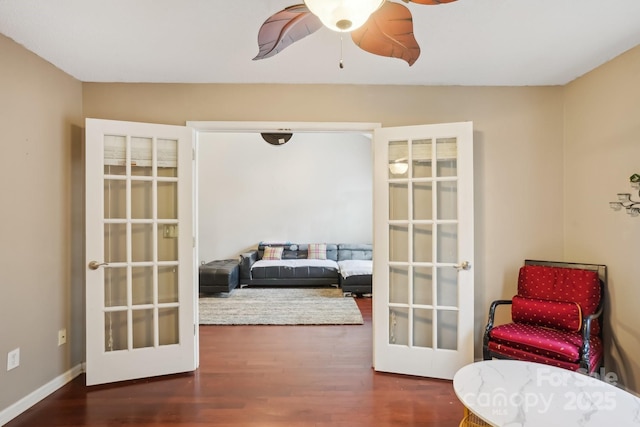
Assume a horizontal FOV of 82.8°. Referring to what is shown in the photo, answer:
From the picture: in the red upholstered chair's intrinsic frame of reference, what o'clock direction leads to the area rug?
The area rug is roughly at 2 o'clock from the red upholstered chair.

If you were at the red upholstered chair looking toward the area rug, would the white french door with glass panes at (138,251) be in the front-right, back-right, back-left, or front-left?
front-left

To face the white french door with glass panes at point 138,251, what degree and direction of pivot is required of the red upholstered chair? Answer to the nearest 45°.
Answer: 0° — it already faces it

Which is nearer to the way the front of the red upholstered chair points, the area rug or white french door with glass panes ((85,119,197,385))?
the white french door with glass panes

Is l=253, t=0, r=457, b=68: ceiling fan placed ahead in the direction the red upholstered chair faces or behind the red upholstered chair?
ahead

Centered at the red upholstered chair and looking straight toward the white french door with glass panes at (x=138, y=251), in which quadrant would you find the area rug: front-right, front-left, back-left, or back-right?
front-right

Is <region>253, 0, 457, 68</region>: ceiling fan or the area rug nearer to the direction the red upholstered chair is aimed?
the ceiling fan

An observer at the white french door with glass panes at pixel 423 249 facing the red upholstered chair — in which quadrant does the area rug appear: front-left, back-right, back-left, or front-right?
back-left

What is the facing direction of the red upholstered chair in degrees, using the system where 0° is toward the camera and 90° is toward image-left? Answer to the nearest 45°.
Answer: approximately 45°
